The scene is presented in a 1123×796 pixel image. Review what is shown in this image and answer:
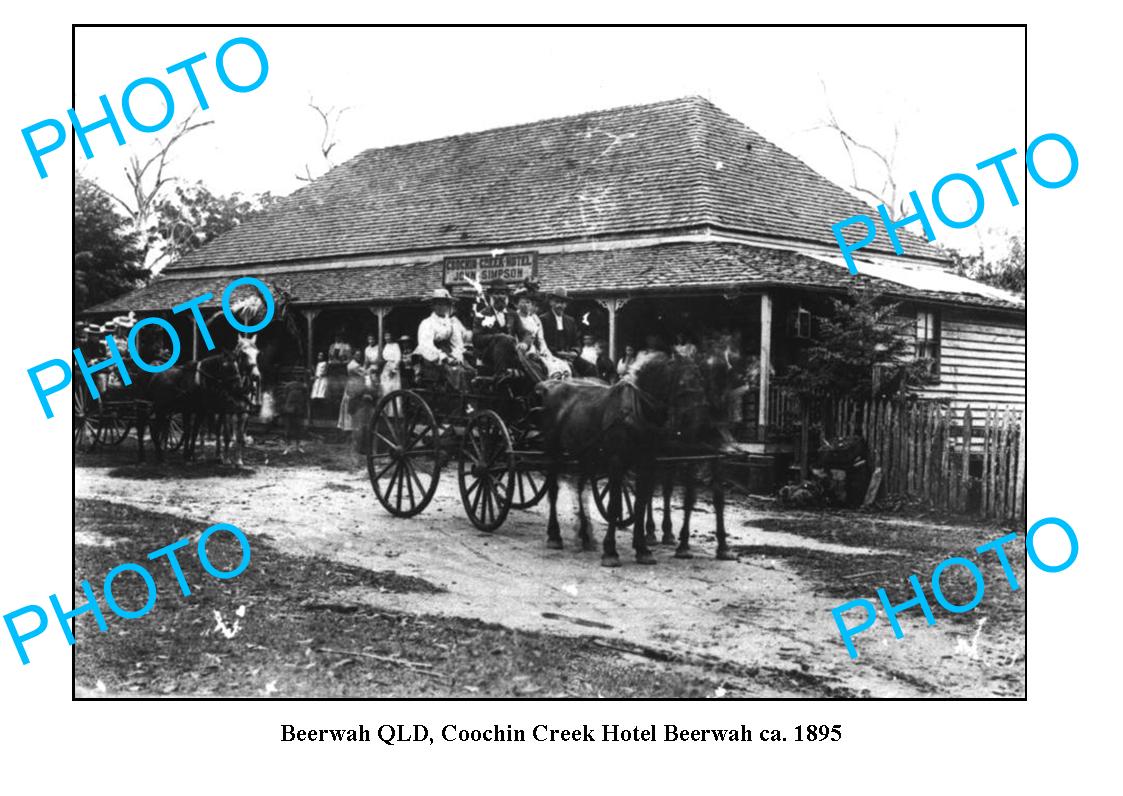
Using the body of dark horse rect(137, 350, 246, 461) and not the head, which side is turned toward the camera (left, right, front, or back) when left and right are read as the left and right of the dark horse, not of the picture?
right

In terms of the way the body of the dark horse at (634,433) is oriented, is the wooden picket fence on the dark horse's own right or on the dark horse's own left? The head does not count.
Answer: on the dark horse's own left

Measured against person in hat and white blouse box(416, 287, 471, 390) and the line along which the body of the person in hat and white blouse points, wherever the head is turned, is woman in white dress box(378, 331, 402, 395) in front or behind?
behind

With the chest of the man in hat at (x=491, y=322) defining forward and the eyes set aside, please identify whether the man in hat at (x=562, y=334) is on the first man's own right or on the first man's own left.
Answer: on the first man's own left

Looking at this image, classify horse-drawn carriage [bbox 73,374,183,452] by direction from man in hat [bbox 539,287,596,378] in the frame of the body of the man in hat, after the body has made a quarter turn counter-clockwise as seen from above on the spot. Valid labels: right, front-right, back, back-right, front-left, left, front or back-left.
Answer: back-left

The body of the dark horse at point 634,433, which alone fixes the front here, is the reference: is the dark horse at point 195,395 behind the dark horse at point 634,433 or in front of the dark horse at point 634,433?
behind

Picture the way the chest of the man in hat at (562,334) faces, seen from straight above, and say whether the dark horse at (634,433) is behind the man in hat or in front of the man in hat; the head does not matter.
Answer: in front

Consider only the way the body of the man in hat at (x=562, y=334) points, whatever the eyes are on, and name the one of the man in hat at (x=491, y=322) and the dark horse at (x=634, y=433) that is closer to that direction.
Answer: the dark horse

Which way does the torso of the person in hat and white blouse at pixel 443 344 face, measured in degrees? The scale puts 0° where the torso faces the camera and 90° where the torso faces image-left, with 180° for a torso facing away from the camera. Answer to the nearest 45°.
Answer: approximately 315°
